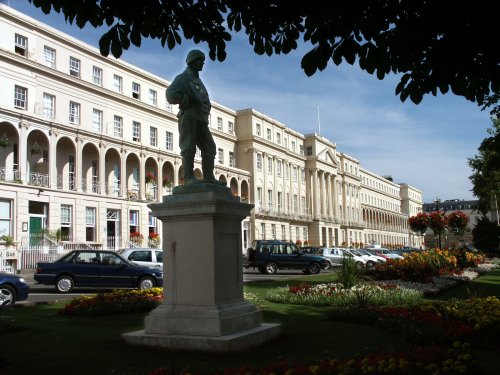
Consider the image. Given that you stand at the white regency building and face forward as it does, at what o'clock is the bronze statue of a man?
The bronze statue of a man is roughly at 1 o'clock from the white regency building.

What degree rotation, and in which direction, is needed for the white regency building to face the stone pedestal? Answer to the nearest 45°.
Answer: approximately 45° to its right

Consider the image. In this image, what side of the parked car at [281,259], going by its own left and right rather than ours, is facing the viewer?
right

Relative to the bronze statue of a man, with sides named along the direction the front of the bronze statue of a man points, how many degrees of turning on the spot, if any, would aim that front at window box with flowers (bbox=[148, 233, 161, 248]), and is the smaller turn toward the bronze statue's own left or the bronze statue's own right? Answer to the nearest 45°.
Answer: approximately 135° to the bronze statue's own left

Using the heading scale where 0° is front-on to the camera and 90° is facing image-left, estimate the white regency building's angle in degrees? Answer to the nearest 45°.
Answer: approximately 315°
